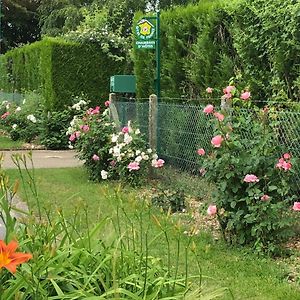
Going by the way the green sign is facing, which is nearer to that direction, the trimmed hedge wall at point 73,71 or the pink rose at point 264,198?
the pink rose

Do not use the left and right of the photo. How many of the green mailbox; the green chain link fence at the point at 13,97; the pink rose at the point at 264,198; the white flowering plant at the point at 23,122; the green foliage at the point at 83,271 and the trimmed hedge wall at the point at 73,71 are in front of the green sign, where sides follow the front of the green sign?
2

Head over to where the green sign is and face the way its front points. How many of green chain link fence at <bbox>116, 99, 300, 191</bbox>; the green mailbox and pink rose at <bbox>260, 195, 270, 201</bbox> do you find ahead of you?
2

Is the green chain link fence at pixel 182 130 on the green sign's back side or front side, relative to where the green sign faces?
on the front side

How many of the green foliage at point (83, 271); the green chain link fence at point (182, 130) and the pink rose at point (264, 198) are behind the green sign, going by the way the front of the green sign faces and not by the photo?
0

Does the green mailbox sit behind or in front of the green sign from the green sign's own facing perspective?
behind

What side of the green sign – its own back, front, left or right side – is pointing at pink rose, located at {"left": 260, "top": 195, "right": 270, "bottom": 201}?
front

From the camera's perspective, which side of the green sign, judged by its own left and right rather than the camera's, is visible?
front

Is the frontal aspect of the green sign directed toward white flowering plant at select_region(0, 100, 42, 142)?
no

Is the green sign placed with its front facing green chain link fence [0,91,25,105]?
no

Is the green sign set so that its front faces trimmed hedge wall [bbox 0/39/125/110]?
no

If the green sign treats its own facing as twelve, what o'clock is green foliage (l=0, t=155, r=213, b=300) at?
The green foliage is roughly at 12 o'clock from the green sign.
